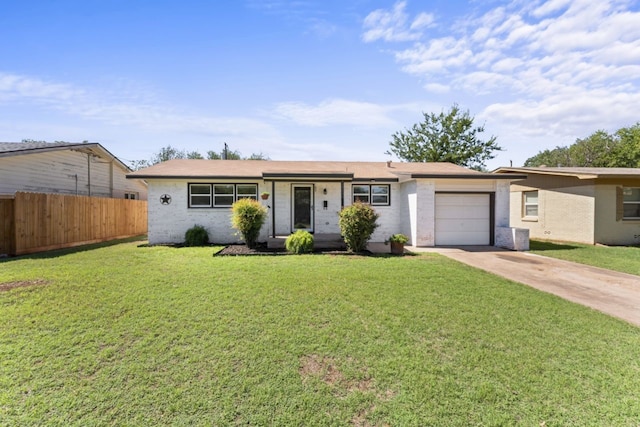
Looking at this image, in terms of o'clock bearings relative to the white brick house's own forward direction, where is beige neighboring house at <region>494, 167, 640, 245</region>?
The beige neighboring house is roughly at 9 o'clock from the white brick house.

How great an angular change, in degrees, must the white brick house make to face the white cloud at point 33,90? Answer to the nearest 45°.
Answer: approximately 90° to its right

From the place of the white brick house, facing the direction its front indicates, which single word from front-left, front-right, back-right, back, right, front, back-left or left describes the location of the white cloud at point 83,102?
right

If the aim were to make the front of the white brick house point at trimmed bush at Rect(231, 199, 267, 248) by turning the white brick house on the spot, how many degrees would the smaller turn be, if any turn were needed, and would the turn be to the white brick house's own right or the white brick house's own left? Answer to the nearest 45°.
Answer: approximately 45° to the white brick house's own right

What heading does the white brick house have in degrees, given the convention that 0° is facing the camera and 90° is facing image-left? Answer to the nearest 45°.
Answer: approximately 0°

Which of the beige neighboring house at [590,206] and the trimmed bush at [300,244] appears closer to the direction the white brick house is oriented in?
the trimmed bush

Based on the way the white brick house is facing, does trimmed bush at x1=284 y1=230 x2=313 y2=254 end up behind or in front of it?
in front

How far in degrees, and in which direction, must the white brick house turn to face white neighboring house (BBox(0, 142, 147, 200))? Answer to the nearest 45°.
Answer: approximately 90° to its right
